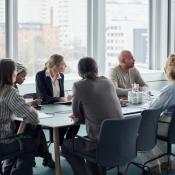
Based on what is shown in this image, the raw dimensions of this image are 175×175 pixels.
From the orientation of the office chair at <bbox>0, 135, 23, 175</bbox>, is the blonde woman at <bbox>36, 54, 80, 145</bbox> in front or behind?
in front

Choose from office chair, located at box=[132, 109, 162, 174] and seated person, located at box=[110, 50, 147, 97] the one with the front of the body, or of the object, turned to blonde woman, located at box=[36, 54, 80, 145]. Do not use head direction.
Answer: the office chair

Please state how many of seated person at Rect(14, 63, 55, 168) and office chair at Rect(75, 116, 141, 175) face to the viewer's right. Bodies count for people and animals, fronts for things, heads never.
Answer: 1

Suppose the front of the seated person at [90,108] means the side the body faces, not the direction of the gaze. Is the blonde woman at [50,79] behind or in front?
in front

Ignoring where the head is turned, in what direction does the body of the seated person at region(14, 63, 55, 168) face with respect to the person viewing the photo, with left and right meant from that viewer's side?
facing to the right of the viewer

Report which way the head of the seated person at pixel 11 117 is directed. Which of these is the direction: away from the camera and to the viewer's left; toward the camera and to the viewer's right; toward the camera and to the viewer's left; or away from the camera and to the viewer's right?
away from the camera and to the viewer's right

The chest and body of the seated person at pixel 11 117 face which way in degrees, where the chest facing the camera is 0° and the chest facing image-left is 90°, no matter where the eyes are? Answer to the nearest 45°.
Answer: approximately 225°

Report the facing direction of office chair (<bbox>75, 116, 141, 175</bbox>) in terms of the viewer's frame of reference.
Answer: facing away from the viewer and to the left of the viewer

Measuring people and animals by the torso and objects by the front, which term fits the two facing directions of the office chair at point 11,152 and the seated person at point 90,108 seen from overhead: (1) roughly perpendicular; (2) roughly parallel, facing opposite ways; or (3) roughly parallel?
roughly perpendicular

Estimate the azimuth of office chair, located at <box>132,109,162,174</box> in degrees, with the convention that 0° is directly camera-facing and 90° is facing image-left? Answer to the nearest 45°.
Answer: approximately 135°
